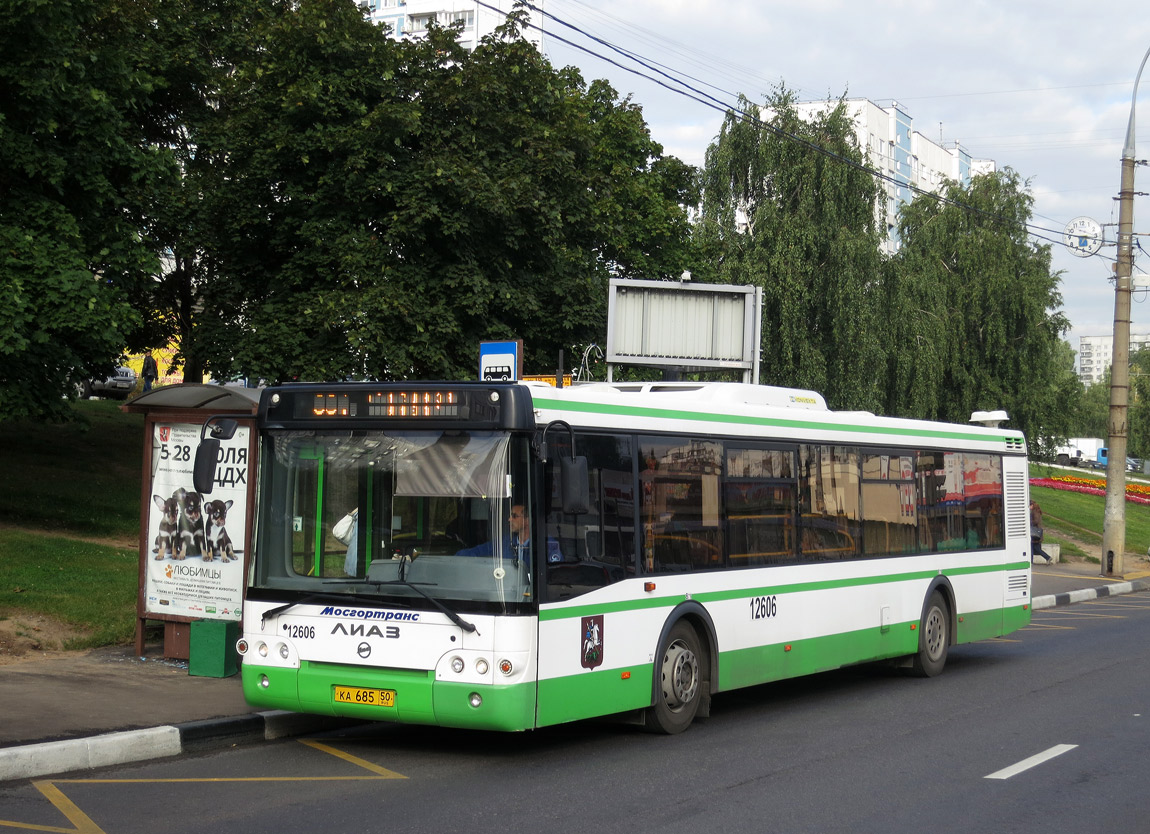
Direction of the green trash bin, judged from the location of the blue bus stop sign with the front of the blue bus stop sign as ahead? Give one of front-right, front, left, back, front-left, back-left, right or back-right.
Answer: front-right

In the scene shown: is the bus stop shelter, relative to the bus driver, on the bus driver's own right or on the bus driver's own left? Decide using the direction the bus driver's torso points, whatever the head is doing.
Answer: on the bus driver's own right

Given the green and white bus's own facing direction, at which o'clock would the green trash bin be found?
The green trash bin is roughly at 1 o'clock from the green and white bus.

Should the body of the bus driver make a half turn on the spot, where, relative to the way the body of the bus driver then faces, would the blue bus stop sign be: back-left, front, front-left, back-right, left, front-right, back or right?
front-left

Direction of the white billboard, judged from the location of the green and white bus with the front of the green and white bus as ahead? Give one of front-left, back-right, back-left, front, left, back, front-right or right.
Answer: back-right

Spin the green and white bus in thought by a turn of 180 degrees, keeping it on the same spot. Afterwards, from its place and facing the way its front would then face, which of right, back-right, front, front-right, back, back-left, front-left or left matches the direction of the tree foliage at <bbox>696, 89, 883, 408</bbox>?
front-left

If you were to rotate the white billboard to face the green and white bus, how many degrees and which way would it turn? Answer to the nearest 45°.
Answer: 0° — it already faces it

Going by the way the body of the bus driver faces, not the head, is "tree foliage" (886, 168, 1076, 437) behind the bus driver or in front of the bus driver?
behind

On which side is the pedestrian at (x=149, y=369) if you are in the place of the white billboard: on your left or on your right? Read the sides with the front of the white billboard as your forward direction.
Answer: on your right

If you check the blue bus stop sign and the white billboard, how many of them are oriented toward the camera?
2

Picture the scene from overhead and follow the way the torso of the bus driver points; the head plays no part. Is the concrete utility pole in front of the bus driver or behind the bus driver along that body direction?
behind

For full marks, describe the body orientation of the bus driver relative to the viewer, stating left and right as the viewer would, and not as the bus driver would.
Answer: facing the viewer and to the left of the viewer

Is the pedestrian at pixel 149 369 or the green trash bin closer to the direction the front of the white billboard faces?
the green trash bin

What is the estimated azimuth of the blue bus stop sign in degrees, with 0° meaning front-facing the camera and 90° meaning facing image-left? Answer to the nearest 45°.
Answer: approximately 0°

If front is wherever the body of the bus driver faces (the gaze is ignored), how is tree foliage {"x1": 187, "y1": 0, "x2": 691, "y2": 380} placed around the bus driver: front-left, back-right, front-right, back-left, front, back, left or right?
back-right

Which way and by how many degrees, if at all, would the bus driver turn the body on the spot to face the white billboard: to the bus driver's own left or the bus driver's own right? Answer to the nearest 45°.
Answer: approximately 135° to the bus driver's own right

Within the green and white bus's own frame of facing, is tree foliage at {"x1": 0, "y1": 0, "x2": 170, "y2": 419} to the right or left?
on its right
